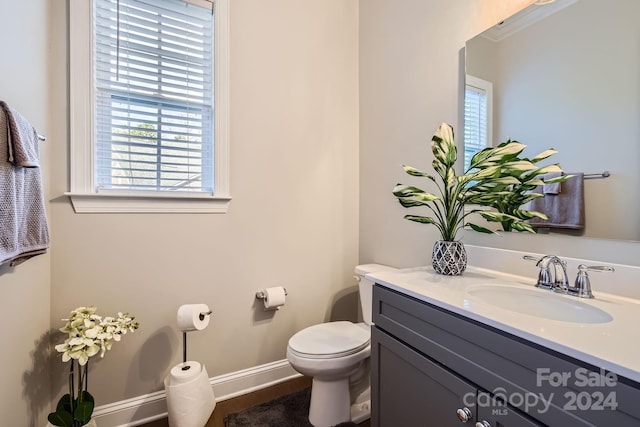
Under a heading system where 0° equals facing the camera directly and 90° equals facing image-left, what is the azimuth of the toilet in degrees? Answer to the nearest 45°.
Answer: approximately 45°

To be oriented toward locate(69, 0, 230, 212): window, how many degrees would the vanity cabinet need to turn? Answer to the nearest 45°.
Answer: approximately 45° to its right

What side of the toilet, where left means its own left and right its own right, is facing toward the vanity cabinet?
left

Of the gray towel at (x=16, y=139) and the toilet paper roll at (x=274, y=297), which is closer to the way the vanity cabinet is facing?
the gray towel

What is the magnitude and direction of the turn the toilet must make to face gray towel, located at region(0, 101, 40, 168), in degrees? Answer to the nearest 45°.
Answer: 0° — it already faces it

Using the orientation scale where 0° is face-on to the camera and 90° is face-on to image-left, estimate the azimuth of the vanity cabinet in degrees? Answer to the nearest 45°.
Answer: approximately 45°
